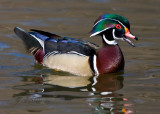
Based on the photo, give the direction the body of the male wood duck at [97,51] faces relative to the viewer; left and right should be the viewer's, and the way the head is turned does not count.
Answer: facing to the right of the viewer
